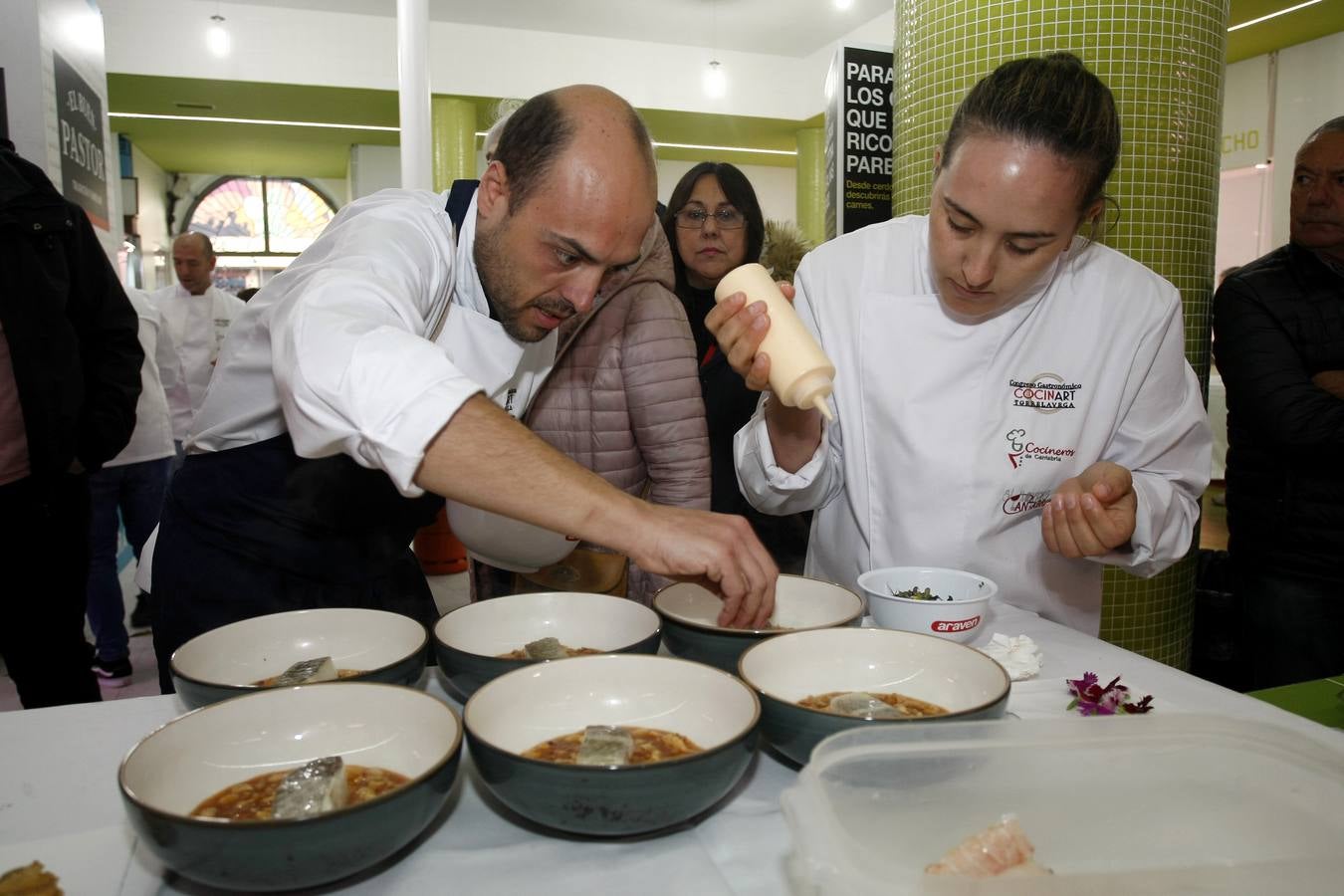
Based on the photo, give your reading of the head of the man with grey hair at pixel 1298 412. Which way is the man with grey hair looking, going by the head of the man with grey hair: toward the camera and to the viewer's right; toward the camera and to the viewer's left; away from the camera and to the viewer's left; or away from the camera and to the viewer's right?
toward the camera and to the viewer's left

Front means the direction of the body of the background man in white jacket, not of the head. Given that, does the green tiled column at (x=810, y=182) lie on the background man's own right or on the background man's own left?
on the background man's own left

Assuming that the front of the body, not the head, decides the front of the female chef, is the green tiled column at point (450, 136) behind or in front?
behind

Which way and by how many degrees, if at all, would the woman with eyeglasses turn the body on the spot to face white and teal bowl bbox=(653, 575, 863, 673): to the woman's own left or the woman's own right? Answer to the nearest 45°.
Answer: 0° — they already face it

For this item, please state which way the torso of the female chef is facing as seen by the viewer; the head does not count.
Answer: toward the camera

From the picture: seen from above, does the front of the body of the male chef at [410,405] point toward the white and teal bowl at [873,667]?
yes

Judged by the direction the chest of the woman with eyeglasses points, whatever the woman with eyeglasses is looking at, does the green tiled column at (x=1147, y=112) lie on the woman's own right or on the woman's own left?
on the woman's own left

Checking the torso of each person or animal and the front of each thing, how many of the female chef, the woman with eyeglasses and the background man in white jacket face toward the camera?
3

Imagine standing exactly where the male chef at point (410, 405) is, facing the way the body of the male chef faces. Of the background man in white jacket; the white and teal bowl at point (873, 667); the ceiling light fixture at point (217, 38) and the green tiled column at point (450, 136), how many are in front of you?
1

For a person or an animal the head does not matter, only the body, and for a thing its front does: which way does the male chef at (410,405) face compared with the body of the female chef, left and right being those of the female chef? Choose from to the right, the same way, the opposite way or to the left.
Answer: to the left

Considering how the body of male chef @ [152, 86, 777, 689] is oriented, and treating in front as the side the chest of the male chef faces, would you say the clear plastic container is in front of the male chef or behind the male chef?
in front

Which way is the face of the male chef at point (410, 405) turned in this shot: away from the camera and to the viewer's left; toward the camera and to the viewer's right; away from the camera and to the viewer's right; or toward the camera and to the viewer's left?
toward the camera and to the viewer's right

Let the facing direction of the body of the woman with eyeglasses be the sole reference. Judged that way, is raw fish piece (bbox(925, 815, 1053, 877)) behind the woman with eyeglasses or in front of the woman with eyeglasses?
in front

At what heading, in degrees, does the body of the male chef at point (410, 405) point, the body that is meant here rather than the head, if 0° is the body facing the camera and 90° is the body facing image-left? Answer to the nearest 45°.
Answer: approximately 315°

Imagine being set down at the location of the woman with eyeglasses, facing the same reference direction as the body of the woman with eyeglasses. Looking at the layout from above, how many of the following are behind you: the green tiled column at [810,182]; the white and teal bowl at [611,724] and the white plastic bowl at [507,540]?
1
